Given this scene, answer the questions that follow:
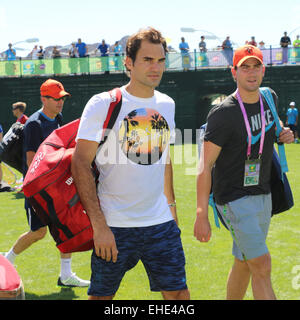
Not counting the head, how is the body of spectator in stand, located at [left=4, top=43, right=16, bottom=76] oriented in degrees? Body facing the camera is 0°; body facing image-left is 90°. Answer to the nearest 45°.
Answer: approximately 0°

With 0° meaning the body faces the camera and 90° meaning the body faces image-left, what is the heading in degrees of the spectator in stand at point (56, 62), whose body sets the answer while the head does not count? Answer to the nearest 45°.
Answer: approximately 0°

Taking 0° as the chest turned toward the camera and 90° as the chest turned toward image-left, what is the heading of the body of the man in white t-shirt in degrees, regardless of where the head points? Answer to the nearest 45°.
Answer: approximately 315°

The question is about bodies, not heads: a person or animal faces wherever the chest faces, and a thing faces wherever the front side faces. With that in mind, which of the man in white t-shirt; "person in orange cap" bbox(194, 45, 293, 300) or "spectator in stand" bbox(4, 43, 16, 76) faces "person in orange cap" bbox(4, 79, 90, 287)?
the spectator in stand

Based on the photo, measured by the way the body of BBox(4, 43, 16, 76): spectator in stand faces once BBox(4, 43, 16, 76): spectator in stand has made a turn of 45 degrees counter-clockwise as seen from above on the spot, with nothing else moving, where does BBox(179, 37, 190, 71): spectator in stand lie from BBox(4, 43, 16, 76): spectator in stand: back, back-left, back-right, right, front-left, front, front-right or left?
front-left

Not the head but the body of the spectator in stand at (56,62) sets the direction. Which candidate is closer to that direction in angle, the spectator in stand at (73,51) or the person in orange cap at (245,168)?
the person in orange cap

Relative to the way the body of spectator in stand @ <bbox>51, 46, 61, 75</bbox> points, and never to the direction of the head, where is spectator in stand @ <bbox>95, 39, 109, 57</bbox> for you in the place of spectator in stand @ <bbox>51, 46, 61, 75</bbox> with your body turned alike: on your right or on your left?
on your left

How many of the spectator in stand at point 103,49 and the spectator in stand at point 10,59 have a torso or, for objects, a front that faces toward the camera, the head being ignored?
2

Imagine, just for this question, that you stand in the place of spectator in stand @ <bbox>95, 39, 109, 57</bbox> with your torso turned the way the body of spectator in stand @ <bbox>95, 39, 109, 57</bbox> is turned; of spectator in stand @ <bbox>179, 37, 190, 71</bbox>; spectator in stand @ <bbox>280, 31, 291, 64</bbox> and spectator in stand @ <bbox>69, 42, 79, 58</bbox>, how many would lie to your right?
1

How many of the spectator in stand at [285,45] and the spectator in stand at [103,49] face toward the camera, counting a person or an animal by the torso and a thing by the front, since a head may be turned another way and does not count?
2

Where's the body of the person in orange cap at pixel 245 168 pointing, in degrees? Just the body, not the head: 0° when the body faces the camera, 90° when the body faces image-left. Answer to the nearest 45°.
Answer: approximately 315°
